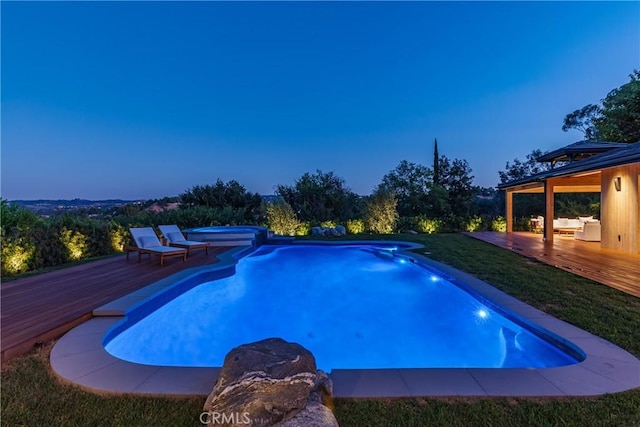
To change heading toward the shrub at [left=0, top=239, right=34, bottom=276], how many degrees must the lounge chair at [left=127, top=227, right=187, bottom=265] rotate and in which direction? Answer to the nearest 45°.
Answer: approximately 135° to its right

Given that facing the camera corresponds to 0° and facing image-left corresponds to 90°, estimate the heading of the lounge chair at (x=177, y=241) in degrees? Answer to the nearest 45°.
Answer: approximately 315°

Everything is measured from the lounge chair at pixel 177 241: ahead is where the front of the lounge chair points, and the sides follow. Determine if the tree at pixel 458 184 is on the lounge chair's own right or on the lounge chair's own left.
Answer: on the lounge chair's own left

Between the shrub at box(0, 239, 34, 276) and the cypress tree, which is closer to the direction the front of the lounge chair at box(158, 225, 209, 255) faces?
the cypress tree

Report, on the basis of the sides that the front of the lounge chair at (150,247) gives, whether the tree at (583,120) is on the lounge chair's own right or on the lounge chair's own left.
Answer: on the lounge chair's own left

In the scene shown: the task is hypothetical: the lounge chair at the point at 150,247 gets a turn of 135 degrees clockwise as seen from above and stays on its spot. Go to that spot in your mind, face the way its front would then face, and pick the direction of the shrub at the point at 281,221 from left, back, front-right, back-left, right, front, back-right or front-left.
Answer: back-right

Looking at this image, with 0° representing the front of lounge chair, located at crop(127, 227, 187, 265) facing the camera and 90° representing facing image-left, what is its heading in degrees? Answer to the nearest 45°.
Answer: approximately 315°

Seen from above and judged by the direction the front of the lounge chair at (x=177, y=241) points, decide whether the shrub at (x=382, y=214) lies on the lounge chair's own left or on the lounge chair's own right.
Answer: on the lounge chair's own left

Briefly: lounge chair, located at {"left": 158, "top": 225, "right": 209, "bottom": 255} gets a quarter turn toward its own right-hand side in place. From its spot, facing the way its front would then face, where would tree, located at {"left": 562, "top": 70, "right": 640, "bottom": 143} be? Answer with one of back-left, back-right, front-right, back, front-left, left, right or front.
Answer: back-left

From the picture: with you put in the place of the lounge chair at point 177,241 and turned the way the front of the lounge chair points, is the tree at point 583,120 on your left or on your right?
on your left

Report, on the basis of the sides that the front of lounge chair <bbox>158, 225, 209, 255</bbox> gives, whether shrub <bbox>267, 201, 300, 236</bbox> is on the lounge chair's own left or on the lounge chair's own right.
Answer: on the lounge chair's own left
